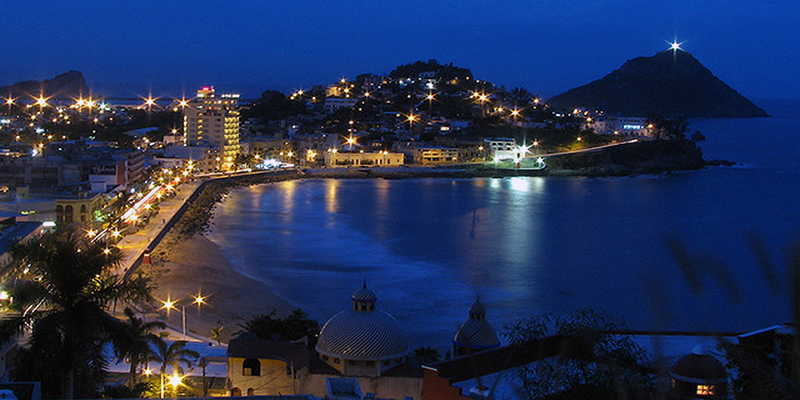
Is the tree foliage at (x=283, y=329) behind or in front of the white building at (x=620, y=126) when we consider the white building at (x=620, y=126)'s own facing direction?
in front

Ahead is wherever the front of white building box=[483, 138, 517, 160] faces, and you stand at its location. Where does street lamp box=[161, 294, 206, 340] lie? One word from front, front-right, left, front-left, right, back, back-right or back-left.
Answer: front

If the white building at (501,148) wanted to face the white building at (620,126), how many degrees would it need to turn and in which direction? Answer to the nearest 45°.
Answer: approximately 135° to its left

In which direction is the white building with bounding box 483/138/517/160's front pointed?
toward the camera

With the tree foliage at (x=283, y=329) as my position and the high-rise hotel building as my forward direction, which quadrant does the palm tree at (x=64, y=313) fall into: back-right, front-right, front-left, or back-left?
back-left

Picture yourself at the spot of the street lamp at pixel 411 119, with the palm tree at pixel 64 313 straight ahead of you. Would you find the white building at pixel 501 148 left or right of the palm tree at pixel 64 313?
left

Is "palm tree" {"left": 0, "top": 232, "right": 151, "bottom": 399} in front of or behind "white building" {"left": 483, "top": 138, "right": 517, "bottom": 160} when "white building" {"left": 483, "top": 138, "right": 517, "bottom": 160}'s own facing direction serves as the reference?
in front

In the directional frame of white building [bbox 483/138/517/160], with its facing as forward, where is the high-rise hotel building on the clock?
The high-rise hotel building is roughly at 2 o'clock from the white building.

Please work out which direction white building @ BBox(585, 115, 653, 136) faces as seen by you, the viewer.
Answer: facing the viewer

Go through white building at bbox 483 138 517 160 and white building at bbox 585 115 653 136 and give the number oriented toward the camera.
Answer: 2

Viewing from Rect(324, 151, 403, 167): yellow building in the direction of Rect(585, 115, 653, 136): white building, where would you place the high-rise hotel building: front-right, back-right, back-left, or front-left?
back-left

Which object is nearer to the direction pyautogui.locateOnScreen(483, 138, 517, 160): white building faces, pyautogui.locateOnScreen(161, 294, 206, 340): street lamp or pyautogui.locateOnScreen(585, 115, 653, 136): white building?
the street lamp
